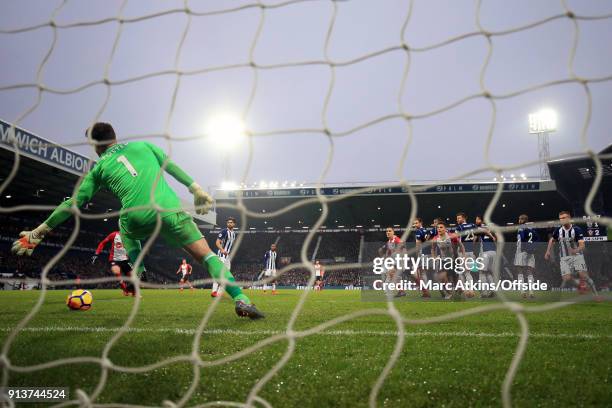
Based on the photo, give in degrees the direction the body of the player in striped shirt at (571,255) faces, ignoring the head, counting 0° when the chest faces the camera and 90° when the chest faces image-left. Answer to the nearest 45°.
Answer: approximately 0°

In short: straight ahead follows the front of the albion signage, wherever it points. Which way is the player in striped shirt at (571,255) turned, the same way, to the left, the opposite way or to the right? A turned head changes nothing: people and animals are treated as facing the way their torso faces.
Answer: to the right

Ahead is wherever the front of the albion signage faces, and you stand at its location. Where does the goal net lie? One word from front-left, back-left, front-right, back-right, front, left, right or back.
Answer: front-right

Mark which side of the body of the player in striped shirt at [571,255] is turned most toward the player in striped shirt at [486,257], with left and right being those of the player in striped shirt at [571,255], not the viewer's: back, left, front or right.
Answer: right

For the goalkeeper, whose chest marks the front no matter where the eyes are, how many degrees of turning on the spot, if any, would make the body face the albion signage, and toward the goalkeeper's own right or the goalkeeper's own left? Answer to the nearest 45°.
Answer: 0° — they already face it

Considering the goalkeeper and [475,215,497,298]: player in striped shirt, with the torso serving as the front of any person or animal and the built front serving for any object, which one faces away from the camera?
the goalkeeper

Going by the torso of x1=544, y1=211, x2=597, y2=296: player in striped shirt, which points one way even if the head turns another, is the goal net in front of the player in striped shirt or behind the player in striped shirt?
in front

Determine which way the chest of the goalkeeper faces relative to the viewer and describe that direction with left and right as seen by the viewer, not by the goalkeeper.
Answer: facing away from the viewer
